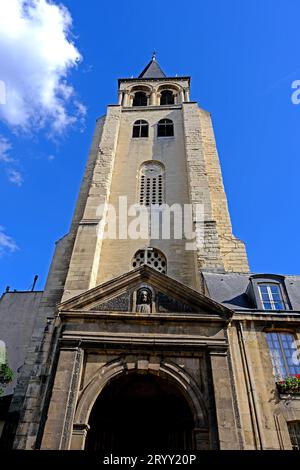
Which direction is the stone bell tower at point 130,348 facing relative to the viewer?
toward the camera

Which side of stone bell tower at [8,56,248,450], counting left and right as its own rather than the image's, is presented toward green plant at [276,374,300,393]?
left
